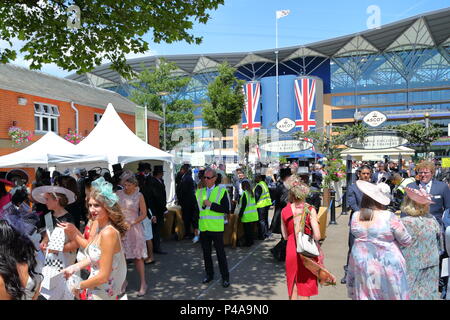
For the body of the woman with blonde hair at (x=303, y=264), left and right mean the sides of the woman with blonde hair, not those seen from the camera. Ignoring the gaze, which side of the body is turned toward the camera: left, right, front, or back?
back

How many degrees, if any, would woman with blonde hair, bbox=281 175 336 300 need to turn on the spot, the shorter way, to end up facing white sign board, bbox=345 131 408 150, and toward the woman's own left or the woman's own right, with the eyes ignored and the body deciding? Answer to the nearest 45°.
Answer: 0° — they already face it

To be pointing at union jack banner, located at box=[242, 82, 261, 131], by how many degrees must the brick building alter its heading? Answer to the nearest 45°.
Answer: approximately 90° to its left

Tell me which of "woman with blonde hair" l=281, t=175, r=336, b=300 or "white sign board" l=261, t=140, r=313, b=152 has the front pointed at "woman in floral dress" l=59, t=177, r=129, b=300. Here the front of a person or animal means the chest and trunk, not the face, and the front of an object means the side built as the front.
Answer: the white sign board

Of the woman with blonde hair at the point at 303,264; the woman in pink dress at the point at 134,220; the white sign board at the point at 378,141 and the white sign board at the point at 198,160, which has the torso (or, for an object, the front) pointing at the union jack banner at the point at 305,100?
the woman with blonde hair

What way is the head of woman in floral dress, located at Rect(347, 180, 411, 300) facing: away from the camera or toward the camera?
away from the camera

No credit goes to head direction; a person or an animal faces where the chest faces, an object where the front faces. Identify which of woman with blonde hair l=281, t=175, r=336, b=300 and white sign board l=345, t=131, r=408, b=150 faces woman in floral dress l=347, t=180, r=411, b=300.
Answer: the white sign board

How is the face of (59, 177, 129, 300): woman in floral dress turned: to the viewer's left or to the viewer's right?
to the viewer's left

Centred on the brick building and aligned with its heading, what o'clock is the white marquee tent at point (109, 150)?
The white marquee tent is roughly at 1 o'clock from the brick building.

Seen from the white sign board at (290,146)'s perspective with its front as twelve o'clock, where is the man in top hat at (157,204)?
The man in top hat is roughly at 1 o'clock from the white sign board.

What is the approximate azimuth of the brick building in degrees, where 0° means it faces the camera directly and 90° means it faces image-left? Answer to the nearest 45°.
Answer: approximately 315°
